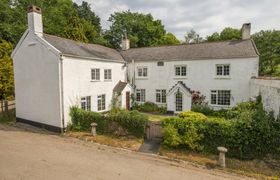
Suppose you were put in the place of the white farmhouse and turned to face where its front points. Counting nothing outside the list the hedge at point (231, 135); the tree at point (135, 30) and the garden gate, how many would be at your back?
1

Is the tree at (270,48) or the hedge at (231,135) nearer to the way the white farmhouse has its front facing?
the hedge

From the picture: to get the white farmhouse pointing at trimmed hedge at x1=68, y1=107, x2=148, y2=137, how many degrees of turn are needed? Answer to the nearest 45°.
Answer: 0° — it already faces it

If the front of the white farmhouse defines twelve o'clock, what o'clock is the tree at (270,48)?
The tree is roughly at 8 o'clock from the white farmhouse.

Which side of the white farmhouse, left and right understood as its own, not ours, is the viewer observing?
front

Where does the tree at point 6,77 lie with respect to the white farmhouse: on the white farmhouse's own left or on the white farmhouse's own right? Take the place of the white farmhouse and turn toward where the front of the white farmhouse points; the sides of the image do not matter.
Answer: on the white farmhouse's own right

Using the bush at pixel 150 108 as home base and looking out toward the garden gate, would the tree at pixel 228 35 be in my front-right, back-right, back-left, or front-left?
back-left

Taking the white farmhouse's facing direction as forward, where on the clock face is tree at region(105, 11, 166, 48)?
The tree is roughly at 6 o'clock from the white farmhouse.

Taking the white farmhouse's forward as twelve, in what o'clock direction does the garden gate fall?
The garden gate is roughly at 11 o'clock from the white farmhouse.

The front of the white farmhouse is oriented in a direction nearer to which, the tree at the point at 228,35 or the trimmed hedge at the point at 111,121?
the trimmed hedge
